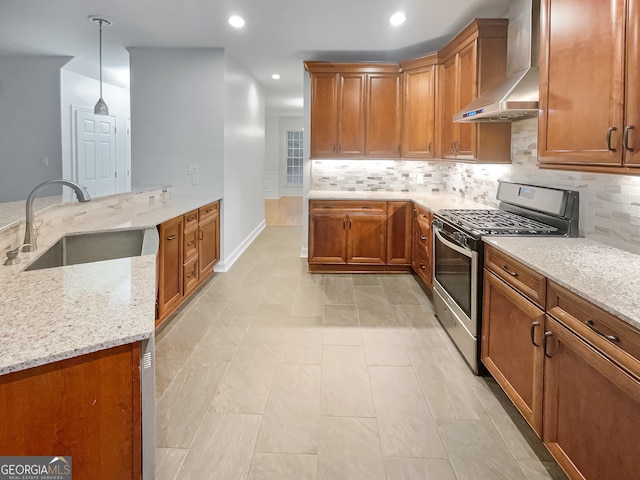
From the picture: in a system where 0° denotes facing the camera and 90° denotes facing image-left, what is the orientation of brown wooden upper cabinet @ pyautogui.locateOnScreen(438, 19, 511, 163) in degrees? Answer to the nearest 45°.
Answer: approximately 45°

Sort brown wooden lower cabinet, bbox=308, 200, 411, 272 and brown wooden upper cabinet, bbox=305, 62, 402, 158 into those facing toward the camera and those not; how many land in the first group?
2

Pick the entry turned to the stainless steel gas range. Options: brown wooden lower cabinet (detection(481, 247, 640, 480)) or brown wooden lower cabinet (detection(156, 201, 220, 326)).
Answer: brown wooden lower cabinet (detection(156, 201, 220, 326))

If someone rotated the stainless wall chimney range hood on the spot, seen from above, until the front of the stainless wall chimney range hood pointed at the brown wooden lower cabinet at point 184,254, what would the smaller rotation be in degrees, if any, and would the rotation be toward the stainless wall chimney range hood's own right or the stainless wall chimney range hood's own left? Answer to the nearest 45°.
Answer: approximately 45° to the stainless wall chimney range hood's own right

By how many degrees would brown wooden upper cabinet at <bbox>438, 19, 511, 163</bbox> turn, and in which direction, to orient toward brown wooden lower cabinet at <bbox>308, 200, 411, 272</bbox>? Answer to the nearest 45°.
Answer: approximately 90° to its right
